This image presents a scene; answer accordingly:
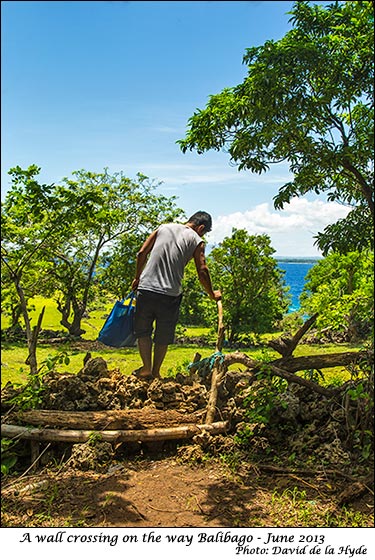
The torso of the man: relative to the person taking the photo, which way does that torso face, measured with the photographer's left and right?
facing away from the viewer and to the right of the viewer

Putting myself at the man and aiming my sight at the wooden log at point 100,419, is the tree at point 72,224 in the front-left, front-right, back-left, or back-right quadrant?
back-right

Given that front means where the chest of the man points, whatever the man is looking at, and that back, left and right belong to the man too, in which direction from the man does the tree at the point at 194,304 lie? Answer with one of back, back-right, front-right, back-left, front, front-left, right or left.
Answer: front-left

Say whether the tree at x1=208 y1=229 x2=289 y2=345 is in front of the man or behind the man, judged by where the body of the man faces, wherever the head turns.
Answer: in front

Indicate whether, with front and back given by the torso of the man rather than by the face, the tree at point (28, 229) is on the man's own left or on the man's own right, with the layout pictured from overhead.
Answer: on the man's own left

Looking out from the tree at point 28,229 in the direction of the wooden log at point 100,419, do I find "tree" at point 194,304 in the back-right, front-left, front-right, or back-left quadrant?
back-left

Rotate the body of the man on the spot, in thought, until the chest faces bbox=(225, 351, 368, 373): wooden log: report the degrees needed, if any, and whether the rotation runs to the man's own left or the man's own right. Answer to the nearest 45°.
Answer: approximately 45° to the man's own right

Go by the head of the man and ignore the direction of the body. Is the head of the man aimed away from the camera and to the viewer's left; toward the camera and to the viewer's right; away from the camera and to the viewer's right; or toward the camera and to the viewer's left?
away from the camera and to the viewer's right
